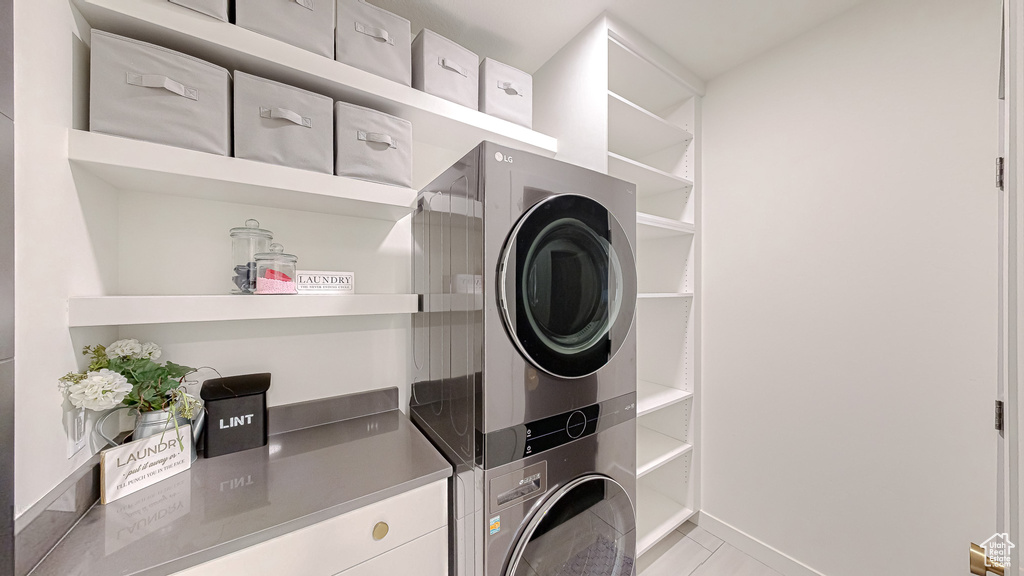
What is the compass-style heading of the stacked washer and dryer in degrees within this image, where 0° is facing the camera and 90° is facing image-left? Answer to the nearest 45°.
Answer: approximately 315°

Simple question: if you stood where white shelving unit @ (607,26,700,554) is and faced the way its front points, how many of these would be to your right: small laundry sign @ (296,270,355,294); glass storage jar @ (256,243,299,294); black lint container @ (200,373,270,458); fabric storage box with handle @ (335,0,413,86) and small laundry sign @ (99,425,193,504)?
5

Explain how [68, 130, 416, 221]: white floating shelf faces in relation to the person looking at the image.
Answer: facing the viewer and to the right of the viewer

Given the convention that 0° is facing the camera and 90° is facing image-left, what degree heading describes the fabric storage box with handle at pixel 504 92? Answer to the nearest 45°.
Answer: approximately 315°

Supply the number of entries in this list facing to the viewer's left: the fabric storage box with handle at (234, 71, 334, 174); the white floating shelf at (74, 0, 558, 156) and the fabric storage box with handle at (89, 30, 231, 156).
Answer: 0

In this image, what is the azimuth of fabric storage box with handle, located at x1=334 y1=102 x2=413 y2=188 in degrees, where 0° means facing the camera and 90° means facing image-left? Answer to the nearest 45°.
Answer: approximately 315°

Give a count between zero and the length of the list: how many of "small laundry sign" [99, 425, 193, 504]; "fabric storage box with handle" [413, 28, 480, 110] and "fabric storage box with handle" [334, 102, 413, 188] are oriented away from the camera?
0
